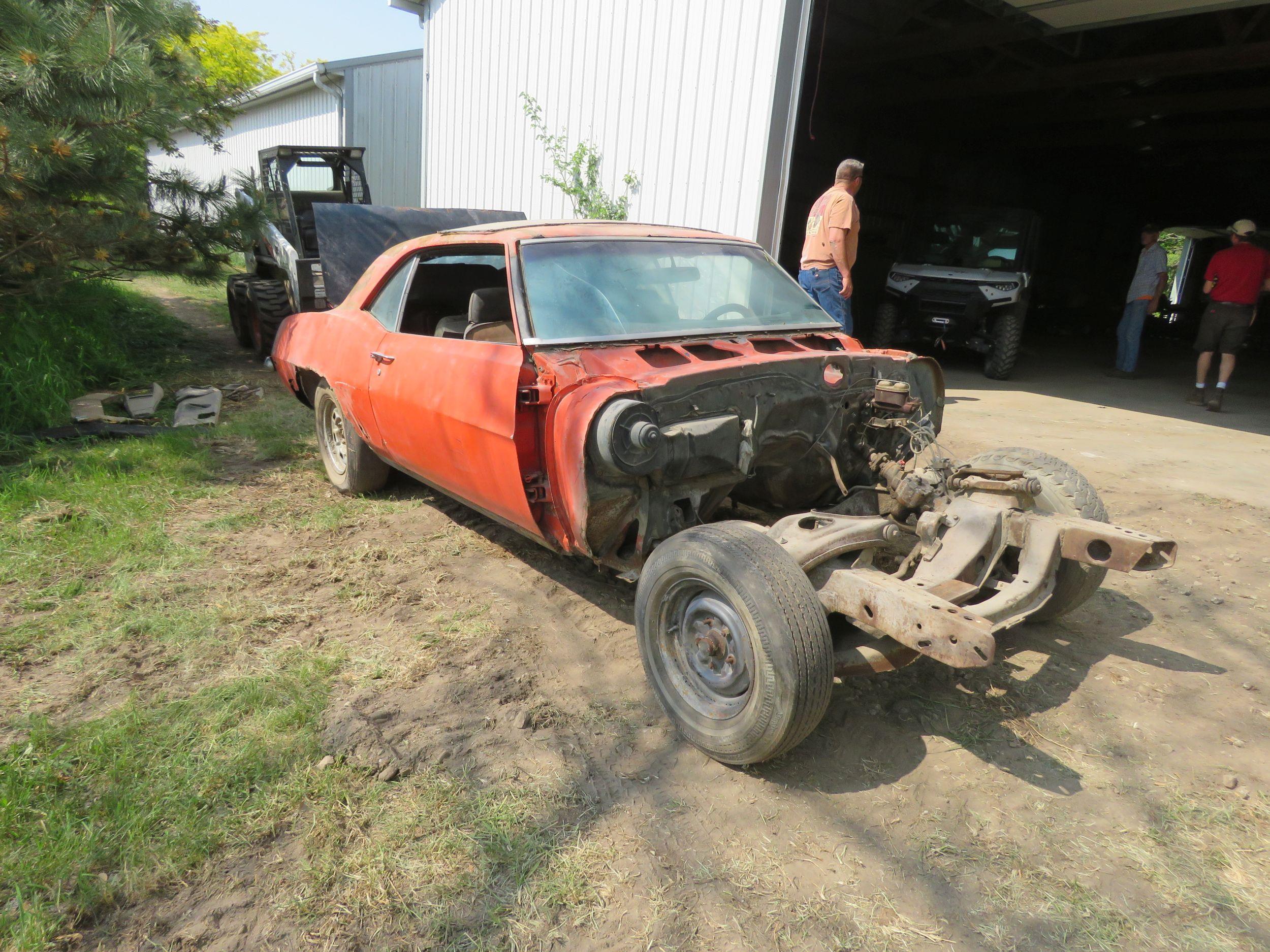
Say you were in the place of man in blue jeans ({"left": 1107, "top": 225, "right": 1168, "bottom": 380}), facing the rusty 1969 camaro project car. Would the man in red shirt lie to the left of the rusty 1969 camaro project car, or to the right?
left

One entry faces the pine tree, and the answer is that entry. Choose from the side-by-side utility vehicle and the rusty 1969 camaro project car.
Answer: the side-by-side utility vehicle

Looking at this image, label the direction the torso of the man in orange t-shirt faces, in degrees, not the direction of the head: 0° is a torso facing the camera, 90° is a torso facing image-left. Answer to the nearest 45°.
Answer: approximately 225°

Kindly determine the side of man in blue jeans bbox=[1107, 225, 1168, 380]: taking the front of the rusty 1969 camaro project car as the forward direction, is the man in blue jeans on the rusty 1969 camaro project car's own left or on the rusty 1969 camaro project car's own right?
on the rusty 1969 camaro project car's own left

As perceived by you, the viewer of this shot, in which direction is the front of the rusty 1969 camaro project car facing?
facing the viewer and to the right of the viewer

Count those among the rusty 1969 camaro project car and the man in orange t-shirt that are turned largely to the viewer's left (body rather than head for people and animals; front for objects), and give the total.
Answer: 0

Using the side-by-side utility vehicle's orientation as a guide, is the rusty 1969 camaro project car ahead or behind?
ahead

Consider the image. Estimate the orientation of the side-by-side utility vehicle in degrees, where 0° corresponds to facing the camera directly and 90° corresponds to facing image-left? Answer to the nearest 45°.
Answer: approximately 45°

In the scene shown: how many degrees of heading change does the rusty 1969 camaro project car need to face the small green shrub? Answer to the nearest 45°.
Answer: approximately 135° to its left

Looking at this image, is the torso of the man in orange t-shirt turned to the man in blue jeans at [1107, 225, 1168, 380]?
yes

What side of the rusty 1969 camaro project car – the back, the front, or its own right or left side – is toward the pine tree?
back

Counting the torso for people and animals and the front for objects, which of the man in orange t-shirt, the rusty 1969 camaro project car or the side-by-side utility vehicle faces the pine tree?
the side-by-side utility vehicle
